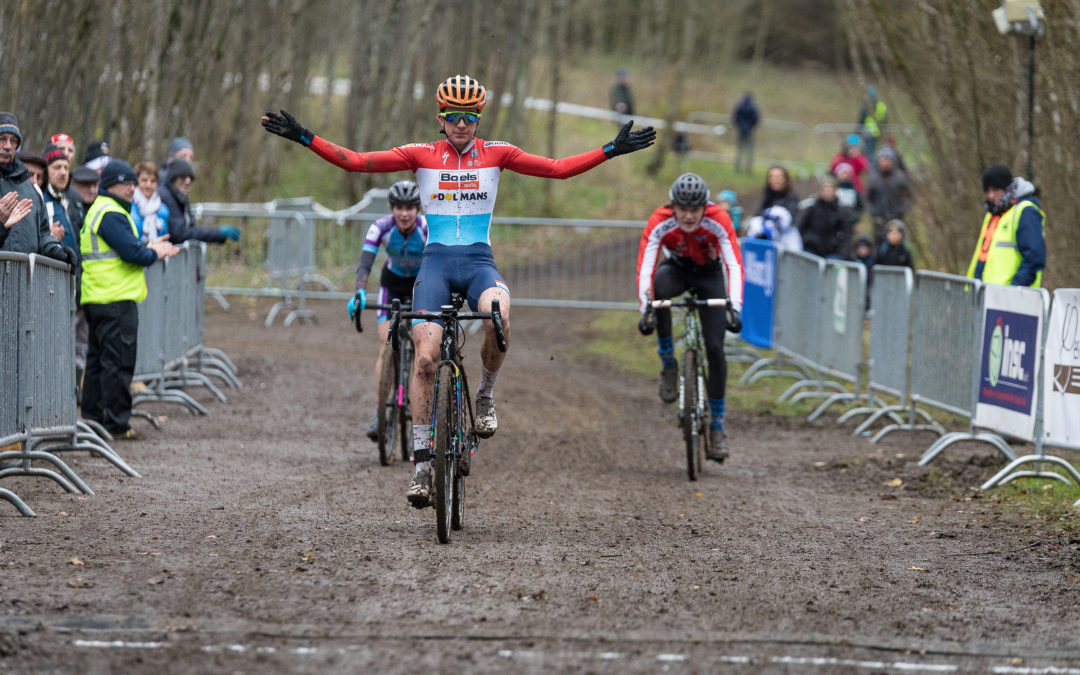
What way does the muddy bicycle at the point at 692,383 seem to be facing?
toward the camera

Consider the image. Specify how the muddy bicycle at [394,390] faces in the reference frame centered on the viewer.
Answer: facing the viewer

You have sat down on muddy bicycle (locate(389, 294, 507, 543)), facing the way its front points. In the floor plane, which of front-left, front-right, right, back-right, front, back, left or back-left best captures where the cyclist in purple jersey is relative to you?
back

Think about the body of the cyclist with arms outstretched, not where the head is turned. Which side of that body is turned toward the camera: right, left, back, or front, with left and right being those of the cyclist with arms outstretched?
front

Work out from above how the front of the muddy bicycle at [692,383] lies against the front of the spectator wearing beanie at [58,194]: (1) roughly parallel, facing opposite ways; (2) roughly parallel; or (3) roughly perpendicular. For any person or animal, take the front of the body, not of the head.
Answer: roughly perpendicular

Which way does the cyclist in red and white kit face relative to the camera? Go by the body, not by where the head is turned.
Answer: toward the camera

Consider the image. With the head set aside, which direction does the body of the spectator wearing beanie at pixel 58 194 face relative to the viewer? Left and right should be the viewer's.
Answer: facing the viewer and to the right of the viewer

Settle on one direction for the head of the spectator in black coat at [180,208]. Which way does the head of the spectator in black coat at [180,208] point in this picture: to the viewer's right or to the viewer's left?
to the viewer's right

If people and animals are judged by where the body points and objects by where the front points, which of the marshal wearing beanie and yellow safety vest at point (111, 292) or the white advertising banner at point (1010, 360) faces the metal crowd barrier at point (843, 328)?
the marshal wearing beanie and yellow safety vest

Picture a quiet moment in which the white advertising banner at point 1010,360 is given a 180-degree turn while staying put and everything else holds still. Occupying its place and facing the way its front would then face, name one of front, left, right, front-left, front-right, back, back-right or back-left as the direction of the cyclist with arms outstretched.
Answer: back

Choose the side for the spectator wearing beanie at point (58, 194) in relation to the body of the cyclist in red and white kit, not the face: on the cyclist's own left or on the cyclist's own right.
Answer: on the cyclist's own right

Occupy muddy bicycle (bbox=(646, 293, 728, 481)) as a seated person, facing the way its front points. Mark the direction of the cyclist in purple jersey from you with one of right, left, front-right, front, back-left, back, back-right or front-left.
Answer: right
